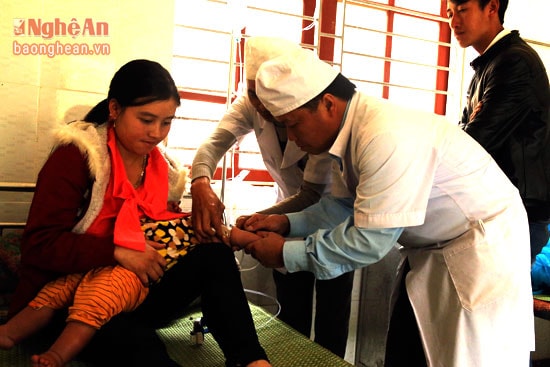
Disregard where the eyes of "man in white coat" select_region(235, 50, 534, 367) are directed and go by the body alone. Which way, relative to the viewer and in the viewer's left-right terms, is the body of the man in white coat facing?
facing to the left of the viewer

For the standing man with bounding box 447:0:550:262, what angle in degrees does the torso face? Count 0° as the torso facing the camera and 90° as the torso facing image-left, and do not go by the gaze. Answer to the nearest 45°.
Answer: approximately 90°

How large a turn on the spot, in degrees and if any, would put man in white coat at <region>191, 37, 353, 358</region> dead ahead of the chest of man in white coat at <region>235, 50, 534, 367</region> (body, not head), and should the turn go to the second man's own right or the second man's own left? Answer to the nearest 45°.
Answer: approximately 45° to the second man's own right
